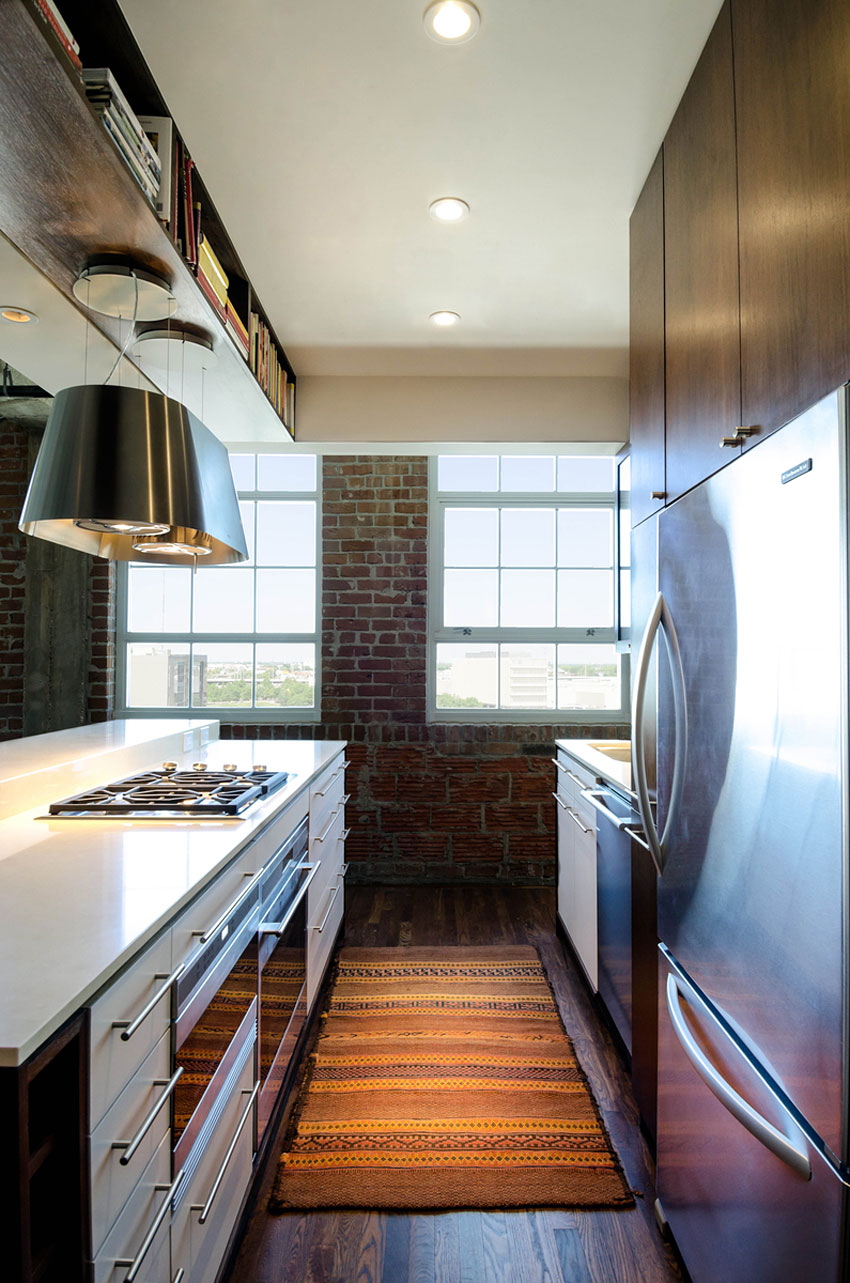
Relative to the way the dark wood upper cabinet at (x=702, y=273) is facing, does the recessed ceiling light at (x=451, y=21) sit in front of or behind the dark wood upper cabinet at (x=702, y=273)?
in front

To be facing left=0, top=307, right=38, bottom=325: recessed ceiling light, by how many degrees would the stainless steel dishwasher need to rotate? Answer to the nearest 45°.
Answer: approximately 45° to its left

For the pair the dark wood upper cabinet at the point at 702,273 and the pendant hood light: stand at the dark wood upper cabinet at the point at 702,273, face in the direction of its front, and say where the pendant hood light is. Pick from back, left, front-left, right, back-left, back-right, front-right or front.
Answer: front

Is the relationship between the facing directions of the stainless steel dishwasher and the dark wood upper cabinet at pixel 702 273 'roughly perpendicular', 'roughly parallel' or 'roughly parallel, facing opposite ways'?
roughly parallel

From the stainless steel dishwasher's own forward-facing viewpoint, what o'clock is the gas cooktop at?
The gas cooktop is roughly at 11 o'clock from the stainless steel dishwasher.

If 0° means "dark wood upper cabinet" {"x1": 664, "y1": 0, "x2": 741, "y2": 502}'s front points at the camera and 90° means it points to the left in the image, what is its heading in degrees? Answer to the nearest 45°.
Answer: approximately 90°

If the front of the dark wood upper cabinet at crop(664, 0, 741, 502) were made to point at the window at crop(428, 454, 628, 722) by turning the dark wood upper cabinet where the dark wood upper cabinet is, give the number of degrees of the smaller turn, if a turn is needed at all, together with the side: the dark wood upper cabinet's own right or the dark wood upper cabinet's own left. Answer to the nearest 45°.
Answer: approximately 90° to the dark wood upper cabinet's own right

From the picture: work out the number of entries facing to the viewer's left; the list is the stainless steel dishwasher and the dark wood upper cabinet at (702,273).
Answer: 2

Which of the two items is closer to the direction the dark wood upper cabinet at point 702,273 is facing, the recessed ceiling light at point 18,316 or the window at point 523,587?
the recessed ceiling light

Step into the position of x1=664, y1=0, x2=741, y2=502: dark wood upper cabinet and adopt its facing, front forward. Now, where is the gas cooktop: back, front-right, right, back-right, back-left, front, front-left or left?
front

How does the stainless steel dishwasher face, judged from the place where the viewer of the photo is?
facing to the left of the viewer

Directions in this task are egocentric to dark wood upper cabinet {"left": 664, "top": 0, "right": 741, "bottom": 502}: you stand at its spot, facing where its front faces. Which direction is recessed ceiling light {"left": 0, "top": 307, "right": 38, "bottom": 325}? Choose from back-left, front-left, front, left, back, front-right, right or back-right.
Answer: front
